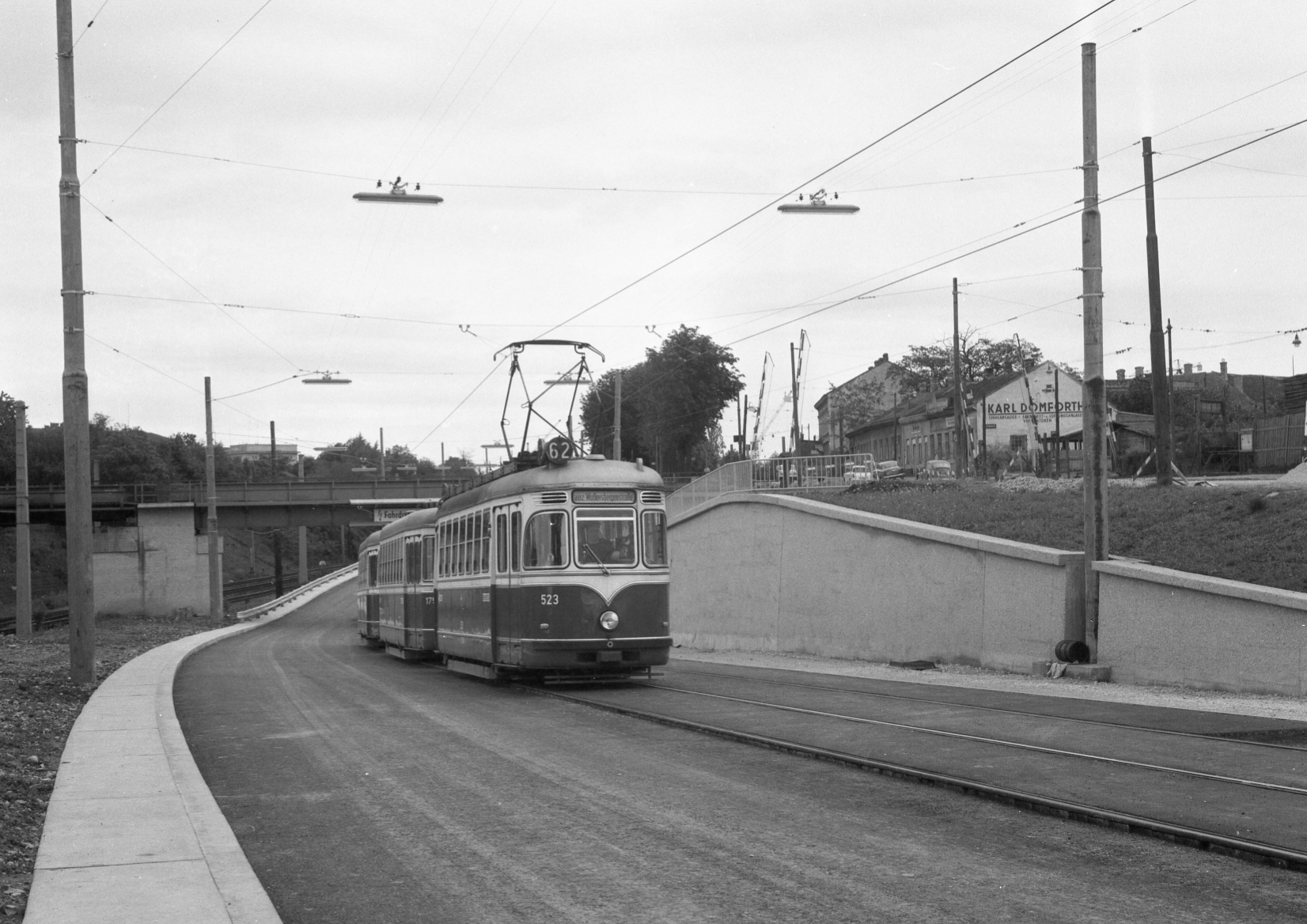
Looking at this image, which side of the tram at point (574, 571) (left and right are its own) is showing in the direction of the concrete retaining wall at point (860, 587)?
left

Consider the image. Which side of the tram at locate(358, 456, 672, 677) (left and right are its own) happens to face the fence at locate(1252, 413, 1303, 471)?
left

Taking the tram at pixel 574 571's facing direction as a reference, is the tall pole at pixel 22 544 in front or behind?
behind

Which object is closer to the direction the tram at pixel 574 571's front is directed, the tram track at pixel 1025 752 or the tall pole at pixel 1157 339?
the tram track

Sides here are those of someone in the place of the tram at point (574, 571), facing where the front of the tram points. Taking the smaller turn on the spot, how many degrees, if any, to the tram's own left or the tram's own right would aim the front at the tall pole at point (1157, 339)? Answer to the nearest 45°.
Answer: approximately 90° to the tram's own left

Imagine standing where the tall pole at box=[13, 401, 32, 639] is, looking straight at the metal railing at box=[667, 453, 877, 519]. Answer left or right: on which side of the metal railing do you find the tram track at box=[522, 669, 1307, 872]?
right

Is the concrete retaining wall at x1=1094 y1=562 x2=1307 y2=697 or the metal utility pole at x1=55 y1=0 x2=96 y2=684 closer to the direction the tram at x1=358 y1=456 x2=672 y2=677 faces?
the concrete retaining wall

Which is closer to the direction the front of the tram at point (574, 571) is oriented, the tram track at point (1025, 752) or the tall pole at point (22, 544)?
the tram track

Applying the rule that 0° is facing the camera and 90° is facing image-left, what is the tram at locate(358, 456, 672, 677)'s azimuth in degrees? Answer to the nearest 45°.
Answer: approximately 315°
